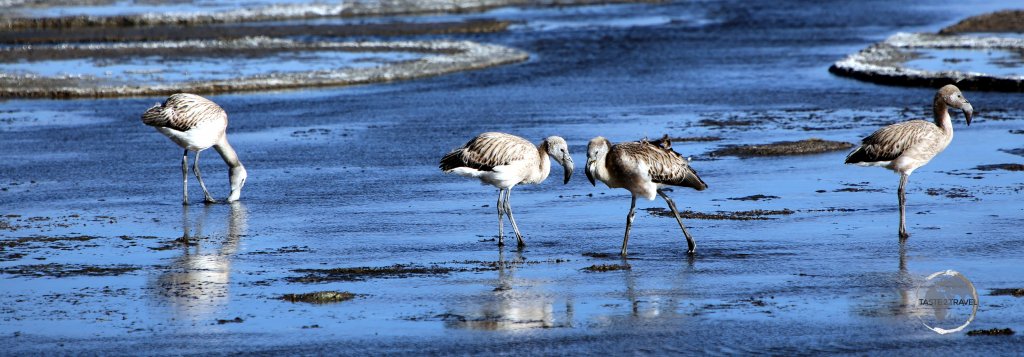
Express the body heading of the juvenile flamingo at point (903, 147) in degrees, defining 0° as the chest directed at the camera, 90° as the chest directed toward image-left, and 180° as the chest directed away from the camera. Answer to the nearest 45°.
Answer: approximately 270°

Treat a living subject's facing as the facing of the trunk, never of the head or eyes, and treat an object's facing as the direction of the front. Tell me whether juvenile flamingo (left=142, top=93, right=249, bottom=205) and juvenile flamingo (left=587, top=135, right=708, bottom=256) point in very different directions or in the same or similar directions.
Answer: very different directions

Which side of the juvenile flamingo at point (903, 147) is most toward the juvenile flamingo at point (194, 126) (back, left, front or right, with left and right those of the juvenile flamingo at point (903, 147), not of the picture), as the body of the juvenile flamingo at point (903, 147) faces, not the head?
back

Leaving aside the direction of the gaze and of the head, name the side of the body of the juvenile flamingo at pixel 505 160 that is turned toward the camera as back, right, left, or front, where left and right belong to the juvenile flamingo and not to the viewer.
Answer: right

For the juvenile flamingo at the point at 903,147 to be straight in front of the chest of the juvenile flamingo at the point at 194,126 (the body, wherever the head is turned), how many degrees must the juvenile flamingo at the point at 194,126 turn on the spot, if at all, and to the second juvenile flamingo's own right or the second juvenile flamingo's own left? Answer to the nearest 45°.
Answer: approximately 45° to the second juvenile flamingo's own right

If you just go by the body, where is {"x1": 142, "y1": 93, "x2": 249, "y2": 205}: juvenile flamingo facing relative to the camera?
to the viewer's right

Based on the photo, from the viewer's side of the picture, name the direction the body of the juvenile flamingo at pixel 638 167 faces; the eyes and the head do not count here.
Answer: to the viewer's left

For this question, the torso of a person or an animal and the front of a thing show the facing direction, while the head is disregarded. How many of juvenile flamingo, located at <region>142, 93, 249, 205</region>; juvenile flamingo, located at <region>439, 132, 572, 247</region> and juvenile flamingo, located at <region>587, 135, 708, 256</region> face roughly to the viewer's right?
2

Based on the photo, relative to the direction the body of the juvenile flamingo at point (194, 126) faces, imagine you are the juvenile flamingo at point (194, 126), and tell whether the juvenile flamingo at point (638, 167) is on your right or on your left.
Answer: on your right

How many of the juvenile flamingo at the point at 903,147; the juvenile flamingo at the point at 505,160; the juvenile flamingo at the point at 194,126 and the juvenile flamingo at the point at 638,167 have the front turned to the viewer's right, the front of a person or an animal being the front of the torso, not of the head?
3

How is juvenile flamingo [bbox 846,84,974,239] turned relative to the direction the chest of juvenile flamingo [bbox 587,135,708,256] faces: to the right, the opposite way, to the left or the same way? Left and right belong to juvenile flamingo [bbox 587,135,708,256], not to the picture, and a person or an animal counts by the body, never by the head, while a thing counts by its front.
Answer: the opposite way

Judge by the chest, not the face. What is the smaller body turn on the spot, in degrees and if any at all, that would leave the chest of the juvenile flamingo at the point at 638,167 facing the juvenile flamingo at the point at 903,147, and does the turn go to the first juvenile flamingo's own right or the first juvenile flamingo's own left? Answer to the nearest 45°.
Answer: approximately 135° to the first juvenile flamingo's own right

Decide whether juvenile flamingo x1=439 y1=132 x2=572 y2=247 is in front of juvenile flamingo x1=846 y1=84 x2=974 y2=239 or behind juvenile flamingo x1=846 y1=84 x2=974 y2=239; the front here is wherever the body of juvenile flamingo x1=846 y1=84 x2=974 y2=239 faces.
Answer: behind

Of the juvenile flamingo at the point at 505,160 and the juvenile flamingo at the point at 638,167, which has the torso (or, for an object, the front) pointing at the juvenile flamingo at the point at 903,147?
the juvenile flamingo at the point at 505,160

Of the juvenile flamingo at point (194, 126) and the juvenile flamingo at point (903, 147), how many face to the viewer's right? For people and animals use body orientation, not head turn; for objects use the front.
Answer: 2

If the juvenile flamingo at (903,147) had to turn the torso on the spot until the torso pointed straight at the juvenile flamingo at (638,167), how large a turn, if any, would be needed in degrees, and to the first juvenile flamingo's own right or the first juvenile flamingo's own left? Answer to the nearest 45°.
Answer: approximately 135° to the first juvenile flamingo's own right
